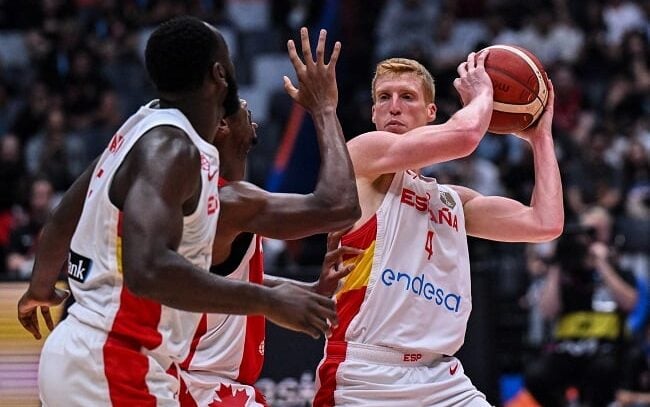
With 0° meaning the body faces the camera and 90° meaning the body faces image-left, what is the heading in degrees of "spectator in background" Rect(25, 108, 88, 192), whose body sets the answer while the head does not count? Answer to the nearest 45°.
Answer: approximately 0°

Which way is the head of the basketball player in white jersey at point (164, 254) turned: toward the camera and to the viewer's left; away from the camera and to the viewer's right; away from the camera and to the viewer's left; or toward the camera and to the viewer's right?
away from the camera and to the viewer's right

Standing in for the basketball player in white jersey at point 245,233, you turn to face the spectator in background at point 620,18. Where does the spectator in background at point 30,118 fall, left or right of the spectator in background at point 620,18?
left

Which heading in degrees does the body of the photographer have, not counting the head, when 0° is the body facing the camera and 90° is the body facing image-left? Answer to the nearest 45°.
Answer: approximately 0°

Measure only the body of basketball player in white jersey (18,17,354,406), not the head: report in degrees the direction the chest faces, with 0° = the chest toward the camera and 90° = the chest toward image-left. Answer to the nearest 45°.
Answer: approximately 270°

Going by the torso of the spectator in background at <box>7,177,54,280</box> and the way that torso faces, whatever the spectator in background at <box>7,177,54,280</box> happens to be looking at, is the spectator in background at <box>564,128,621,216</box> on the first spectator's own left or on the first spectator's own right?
on the first spectator's own left
